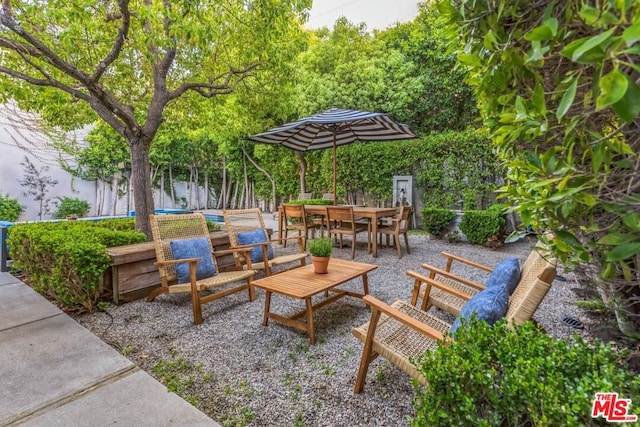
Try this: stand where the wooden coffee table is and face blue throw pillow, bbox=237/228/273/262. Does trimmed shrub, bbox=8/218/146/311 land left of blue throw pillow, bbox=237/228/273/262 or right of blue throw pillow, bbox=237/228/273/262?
left

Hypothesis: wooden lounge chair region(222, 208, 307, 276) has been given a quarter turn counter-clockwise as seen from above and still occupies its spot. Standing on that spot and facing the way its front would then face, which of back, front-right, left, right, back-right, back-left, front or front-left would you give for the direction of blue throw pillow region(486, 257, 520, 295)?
right

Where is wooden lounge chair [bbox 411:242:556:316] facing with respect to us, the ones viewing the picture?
facing away from the viewer and to the left of the viewer

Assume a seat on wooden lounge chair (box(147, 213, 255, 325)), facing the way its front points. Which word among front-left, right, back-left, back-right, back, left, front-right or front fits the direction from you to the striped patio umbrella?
left

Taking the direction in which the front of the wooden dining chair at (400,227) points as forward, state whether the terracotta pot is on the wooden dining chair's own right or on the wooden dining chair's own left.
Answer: on the wooden dining chair's own left

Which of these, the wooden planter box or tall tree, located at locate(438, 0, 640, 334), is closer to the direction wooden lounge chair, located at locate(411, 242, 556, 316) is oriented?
the wooden planter box

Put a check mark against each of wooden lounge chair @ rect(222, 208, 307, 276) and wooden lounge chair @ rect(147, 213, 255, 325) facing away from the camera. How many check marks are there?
0

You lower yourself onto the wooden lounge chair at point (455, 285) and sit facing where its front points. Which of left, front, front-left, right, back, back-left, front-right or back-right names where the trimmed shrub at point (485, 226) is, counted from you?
front-right

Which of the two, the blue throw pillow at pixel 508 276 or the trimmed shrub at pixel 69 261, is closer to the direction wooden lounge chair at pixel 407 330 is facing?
the trimmed shrub

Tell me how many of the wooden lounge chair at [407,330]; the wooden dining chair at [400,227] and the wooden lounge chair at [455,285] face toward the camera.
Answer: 0

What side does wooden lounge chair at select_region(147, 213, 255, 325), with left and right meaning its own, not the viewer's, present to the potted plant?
front

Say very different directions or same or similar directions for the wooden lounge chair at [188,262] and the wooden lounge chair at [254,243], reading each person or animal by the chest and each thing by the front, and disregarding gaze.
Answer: same or similar directions

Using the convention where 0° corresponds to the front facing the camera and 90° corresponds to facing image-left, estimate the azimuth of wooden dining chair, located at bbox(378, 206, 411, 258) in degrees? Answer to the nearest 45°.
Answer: approximately 135°

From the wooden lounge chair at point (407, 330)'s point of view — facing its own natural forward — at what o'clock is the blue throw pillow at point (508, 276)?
The blue throw pillow is roughly at 3 o'clock from the wooden lounge chair.

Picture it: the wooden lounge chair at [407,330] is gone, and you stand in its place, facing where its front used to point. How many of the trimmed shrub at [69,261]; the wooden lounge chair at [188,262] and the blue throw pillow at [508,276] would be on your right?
1

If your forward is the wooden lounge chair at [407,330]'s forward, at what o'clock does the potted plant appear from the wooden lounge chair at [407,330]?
The potted plant is roughly at 12 o'clock from the wooden lounge chair.

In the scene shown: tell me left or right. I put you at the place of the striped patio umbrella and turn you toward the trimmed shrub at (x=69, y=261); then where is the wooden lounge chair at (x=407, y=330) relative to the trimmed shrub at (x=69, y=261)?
left
